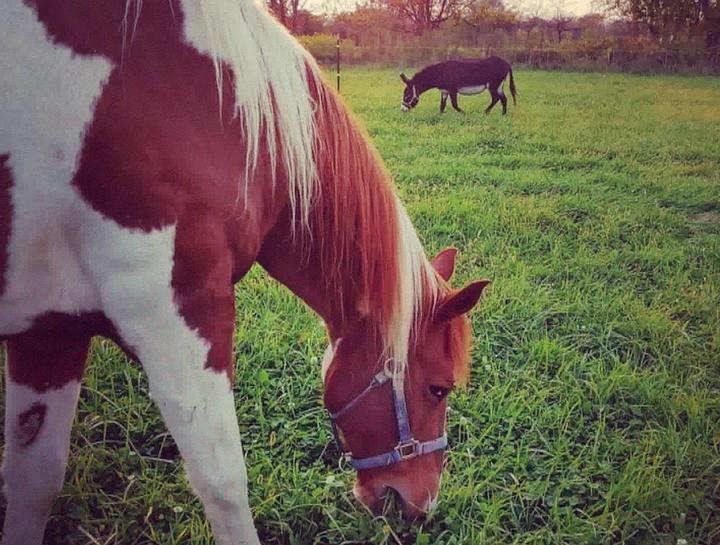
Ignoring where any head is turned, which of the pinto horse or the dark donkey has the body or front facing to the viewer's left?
the dark donkey

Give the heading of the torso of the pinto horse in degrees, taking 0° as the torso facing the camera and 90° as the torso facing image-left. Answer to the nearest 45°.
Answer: approximately 270°

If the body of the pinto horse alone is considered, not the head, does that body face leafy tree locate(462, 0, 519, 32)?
no

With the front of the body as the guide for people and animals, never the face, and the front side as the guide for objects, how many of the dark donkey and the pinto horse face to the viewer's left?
1

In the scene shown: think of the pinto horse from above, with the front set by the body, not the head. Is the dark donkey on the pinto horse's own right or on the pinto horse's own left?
on the pinto horse's own left

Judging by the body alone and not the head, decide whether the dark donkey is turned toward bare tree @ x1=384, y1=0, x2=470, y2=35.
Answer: no

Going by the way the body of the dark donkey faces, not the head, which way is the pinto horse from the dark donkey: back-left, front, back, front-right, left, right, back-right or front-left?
left

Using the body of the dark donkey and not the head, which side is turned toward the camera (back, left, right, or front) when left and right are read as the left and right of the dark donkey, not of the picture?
left

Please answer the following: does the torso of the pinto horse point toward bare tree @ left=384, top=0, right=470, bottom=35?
no

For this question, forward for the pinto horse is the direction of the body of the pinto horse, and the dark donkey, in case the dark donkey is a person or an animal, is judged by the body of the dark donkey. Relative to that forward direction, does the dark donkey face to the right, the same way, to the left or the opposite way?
the opposite way
